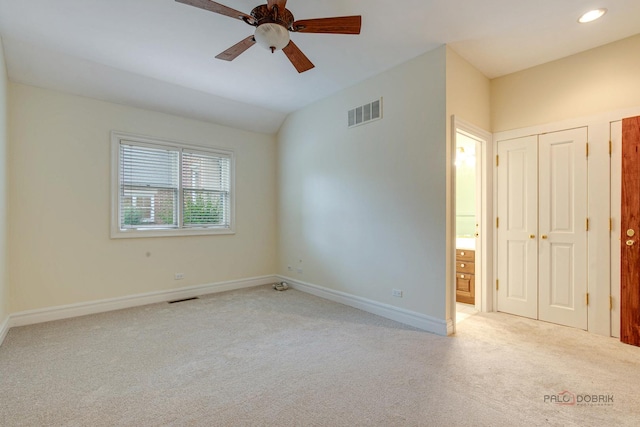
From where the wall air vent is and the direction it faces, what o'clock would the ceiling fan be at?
The ceiling fan is roughly at 11 o'clock from the wall air vent.

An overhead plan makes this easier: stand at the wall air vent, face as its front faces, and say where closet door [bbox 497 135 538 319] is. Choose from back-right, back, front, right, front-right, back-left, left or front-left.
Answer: back-left

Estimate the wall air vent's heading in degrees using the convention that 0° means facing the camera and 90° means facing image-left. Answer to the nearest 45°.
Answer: approximately 45°

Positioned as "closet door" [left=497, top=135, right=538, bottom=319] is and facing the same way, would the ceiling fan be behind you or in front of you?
in front

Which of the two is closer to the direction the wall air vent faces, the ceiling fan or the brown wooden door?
the ceiling fan

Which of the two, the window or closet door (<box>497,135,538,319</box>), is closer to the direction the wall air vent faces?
the window

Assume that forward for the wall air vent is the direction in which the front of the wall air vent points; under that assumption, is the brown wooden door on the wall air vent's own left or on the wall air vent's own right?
on the wall air vent's own left
